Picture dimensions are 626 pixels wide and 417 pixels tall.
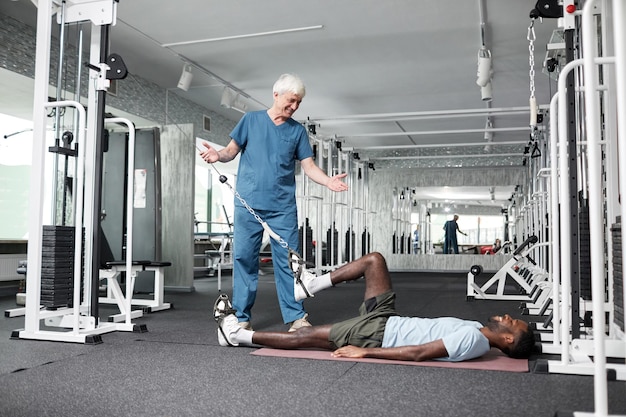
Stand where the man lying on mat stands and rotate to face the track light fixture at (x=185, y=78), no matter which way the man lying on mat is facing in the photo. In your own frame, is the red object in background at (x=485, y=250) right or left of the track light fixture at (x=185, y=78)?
right

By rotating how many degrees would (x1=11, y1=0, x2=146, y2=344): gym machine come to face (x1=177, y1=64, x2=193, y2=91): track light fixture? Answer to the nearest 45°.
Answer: approximately 90° to its left

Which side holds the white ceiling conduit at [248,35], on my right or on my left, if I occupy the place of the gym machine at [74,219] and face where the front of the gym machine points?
on my left

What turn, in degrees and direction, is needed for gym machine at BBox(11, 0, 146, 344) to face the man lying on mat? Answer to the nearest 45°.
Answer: approximately 45° to its right

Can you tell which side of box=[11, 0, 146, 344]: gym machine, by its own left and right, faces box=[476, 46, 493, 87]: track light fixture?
front

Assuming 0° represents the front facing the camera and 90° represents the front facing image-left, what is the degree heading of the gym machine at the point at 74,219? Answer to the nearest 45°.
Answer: approximately 270°

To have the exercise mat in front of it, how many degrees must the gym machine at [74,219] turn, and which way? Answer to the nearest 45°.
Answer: approximately 45° to its right
